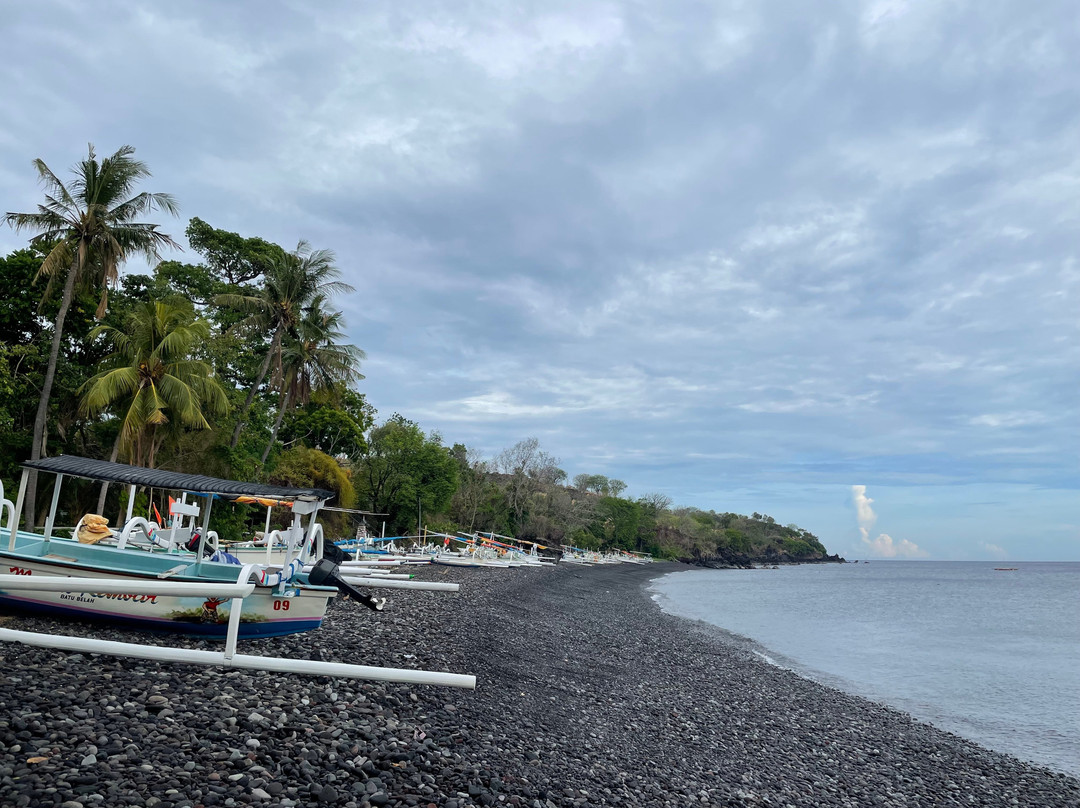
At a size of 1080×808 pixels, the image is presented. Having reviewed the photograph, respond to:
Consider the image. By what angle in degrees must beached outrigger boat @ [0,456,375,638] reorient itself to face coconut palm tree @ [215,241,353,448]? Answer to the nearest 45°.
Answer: approximately 90° to its right

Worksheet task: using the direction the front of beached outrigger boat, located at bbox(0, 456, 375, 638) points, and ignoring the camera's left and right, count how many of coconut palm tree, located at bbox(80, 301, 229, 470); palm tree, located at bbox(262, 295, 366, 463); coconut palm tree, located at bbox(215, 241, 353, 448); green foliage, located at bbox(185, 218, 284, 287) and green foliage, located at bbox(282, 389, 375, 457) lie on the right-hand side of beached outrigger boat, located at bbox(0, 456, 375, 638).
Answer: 5

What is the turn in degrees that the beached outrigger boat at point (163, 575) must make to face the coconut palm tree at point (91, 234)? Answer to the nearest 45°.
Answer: approximately 90° to its right

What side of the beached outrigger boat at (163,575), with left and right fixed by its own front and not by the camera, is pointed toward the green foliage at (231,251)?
right

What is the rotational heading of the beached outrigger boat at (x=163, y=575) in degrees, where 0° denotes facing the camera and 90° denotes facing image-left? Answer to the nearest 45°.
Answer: approximately 90°

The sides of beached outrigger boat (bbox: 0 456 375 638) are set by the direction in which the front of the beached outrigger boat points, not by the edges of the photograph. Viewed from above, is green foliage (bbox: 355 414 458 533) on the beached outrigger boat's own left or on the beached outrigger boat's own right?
on the beached outrigger boat's own right

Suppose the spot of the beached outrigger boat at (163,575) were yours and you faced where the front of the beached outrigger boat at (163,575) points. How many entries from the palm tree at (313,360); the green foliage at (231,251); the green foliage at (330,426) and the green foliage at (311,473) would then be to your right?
4

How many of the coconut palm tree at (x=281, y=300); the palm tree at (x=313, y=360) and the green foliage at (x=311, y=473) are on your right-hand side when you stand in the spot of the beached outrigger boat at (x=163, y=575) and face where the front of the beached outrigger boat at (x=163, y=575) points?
3

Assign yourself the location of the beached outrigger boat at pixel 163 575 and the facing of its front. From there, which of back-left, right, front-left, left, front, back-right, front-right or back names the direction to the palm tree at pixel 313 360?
right

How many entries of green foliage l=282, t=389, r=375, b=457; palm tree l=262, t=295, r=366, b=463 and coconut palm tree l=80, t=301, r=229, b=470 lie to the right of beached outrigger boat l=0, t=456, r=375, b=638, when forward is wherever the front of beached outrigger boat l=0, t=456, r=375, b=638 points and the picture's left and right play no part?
3

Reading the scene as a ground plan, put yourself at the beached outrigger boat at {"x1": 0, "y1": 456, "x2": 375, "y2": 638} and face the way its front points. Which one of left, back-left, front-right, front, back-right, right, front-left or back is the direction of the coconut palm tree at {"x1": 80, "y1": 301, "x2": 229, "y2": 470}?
right
